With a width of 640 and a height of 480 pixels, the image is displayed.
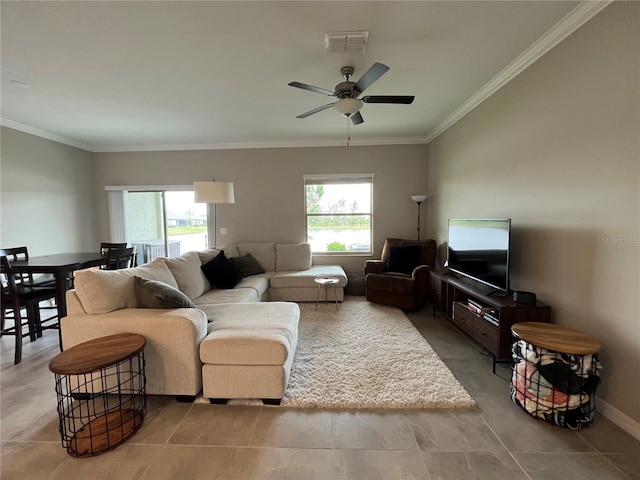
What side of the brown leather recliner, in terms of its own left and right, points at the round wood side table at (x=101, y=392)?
front

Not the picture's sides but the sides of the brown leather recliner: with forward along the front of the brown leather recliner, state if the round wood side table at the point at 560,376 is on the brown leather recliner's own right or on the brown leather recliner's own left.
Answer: on the brown leather recliner's own left

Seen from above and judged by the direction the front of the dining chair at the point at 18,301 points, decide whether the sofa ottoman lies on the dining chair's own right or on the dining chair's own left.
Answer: on the dining chair's own right

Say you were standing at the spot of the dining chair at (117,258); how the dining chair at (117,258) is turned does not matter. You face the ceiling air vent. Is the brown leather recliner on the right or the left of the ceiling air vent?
left

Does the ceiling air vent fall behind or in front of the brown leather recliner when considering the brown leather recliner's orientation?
in front

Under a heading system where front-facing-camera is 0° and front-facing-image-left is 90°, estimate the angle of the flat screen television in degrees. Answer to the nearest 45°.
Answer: approximately 45°

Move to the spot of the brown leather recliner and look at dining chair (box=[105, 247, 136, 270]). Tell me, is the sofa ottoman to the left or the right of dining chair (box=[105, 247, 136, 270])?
left

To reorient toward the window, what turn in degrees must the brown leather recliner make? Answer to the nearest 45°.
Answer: approximately 90° to its right

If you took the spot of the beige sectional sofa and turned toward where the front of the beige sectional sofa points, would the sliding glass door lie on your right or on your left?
on your left

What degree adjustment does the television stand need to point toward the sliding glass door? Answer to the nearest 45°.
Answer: approximately 45° to its right

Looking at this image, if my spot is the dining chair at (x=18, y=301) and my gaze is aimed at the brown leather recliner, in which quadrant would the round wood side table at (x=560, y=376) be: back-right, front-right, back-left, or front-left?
front-right

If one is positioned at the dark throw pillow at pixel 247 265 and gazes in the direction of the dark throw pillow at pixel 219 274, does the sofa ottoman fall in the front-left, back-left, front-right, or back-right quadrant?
front-left

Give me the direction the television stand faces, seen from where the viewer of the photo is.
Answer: facing the viewer and to the left of the viewer

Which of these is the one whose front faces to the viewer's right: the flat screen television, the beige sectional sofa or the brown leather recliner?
the beige sectional sofa

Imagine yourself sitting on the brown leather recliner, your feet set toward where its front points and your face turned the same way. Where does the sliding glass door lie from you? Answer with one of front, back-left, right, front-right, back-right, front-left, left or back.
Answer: front-right

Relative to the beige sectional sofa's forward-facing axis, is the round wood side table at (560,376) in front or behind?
in front

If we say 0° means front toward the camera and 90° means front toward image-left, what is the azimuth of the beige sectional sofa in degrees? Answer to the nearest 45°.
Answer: approximately 270°
